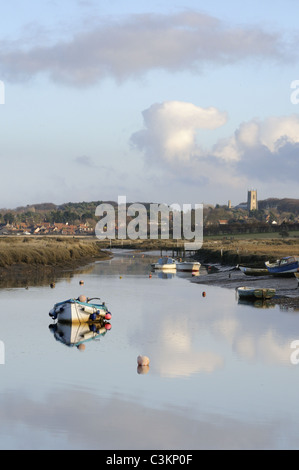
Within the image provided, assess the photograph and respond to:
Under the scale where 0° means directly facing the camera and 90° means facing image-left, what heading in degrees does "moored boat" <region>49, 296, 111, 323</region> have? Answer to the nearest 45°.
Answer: approximately 45°
